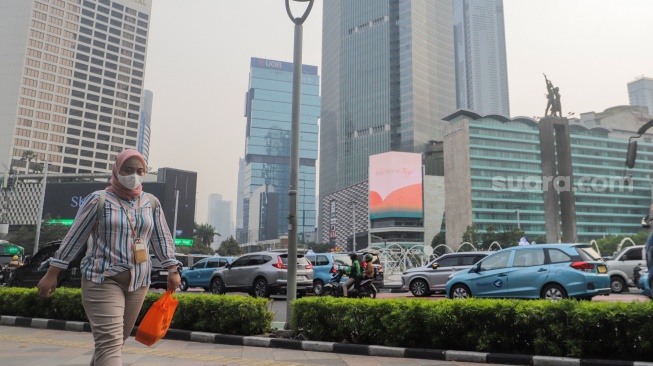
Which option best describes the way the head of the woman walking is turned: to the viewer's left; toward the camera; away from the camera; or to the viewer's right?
toward the camera

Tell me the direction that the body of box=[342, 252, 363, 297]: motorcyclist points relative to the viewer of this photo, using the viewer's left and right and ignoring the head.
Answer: facing to the left of the viewer

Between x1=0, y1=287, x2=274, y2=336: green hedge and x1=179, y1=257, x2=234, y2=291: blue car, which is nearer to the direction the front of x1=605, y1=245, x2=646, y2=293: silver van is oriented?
the blue car

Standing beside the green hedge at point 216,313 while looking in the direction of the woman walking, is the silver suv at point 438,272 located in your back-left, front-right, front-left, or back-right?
back-left

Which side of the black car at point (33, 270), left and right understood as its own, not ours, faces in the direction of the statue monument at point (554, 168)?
right

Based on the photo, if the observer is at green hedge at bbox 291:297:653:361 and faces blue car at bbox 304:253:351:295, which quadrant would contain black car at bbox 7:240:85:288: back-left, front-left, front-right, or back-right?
front-left

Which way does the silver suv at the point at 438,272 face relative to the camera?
to the viewer's left

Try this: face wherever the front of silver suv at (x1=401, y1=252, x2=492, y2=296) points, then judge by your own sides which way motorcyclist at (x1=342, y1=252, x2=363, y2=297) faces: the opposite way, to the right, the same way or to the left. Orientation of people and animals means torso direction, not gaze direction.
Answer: the same way

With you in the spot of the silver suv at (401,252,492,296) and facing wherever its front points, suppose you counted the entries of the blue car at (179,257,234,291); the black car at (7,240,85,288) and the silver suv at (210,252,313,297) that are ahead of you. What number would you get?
3

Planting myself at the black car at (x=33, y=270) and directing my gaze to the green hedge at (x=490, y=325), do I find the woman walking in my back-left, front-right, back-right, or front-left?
front-right

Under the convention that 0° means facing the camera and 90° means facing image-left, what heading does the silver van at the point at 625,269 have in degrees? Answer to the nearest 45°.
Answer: approximately 90°

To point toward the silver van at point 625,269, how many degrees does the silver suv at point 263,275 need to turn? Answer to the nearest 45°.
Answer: approximately 135° to its right

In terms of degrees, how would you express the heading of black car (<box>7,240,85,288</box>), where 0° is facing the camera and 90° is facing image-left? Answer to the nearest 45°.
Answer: approximately 90°

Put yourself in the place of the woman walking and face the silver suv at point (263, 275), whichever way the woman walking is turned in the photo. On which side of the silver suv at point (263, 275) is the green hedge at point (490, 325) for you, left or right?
right

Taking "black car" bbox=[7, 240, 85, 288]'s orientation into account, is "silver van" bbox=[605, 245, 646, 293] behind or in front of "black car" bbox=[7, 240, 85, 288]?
behind

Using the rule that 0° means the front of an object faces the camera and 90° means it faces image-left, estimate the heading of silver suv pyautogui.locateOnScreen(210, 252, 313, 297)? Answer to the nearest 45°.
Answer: approximately 135°

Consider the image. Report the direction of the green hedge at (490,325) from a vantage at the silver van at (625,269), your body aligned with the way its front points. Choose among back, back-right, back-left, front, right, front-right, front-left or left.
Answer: left

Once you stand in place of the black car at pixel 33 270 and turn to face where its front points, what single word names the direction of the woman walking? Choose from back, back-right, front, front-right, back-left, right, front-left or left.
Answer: left

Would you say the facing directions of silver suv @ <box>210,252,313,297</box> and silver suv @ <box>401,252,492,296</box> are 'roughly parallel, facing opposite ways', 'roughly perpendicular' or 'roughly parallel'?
roughly parallel
